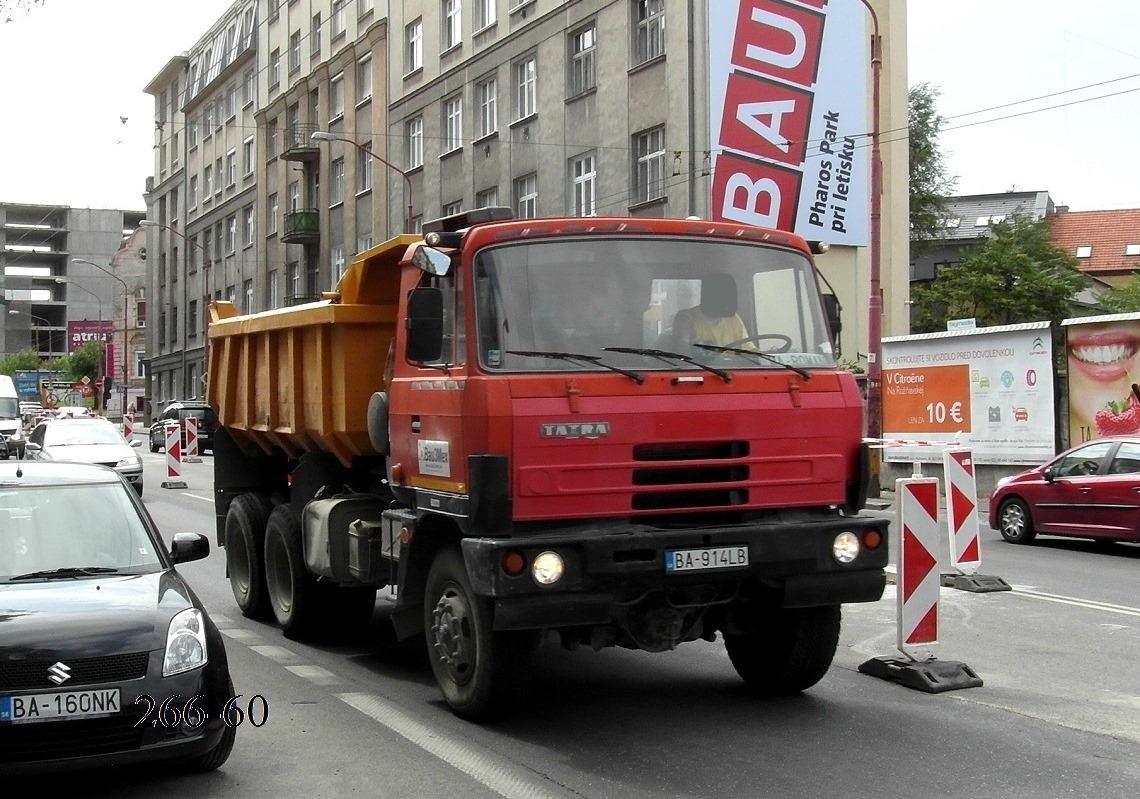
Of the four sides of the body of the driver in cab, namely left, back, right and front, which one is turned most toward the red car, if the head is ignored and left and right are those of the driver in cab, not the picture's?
left

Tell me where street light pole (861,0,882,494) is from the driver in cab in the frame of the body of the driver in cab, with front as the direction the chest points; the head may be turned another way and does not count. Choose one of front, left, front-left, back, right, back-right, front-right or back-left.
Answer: back-left

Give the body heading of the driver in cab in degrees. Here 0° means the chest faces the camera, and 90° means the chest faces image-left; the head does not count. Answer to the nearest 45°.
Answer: approximately 315°

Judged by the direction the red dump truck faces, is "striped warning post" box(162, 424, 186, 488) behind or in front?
behind

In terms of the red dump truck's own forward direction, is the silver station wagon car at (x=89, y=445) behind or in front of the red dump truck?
behind

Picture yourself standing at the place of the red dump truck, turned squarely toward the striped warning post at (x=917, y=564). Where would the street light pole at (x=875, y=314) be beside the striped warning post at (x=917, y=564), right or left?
left

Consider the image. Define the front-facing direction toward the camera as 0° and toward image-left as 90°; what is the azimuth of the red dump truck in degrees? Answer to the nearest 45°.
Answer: approximately 315°

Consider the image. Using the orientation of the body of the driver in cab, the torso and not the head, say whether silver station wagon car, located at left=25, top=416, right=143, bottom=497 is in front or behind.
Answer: behind

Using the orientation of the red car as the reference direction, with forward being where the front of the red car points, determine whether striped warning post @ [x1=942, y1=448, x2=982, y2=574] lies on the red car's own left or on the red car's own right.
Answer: on the red car's own left

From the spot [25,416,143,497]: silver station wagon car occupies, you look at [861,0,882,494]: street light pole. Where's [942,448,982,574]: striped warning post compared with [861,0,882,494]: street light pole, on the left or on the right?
right
